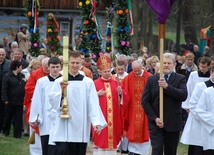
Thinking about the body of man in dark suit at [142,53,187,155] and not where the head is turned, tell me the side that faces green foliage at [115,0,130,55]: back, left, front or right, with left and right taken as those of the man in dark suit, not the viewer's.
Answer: back

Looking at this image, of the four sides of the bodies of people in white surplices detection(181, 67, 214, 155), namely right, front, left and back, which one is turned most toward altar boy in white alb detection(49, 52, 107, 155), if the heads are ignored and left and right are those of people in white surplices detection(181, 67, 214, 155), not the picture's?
right

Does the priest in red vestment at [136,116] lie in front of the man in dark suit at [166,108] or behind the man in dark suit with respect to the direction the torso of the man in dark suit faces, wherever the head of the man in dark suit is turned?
behind

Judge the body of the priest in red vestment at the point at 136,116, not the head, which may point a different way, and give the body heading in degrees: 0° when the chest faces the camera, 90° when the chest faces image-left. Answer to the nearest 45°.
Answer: approximately 0°

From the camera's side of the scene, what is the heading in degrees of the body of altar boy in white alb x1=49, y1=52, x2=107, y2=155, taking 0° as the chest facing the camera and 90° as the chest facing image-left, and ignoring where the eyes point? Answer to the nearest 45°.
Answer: approximately 0°

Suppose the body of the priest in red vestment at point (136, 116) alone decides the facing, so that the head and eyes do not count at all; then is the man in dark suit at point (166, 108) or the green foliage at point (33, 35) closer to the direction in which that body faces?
the man in dark suit

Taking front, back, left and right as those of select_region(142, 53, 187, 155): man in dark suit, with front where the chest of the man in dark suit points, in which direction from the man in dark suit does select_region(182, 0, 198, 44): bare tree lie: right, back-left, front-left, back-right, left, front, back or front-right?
back

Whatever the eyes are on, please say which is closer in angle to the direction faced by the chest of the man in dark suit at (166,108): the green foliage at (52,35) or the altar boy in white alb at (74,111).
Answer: the altar boy in white alb

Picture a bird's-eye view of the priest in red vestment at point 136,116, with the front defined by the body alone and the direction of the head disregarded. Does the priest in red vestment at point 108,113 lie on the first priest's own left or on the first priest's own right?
on the first priest's own right
